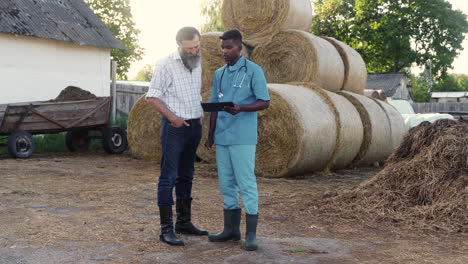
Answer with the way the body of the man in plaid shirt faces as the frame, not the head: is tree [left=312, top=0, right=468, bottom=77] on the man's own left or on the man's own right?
on the man's own left

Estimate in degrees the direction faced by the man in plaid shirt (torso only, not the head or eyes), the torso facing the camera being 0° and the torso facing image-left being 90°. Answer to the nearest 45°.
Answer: approximately 315°

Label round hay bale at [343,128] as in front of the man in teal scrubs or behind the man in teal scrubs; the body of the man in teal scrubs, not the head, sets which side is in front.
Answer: behind

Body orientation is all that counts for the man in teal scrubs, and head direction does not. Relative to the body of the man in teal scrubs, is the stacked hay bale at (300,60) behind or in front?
behind

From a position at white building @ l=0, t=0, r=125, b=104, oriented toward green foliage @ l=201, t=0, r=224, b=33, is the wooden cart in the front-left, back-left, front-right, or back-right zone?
back-right

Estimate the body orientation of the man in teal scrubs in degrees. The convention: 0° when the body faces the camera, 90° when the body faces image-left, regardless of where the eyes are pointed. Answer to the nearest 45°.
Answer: approximately 45°

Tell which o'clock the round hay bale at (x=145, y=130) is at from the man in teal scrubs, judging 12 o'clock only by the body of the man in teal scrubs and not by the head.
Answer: The round hay bale is roughly at 4 o'clock from the man in teal scrubs.

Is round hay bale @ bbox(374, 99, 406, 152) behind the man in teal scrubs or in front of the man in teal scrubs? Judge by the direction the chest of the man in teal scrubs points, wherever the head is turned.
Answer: behind

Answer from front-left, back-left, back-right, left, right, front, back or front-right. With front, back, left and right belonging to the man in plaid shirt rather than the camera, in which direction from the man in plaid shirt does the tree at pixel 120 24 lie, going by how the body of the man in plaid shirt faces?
back-left

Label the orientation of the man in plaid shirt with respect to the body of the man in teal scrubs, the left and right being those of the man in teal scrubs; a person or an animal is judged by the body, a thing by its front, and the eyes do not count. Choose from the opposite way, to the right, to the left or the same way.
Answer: to the left

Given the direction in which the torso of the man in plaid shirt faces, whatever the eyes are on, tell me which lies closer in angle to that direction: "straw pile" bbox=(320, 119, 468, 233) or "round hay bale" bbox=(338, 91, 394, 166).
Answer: the straw pile

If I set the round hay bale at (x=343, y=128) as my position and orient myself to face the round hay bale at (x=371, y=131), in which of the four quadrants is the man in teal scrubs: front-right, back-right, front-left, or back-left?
back-right

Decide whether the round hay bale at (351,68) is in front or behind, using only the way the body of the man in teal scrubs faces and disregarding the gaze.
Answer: behind
